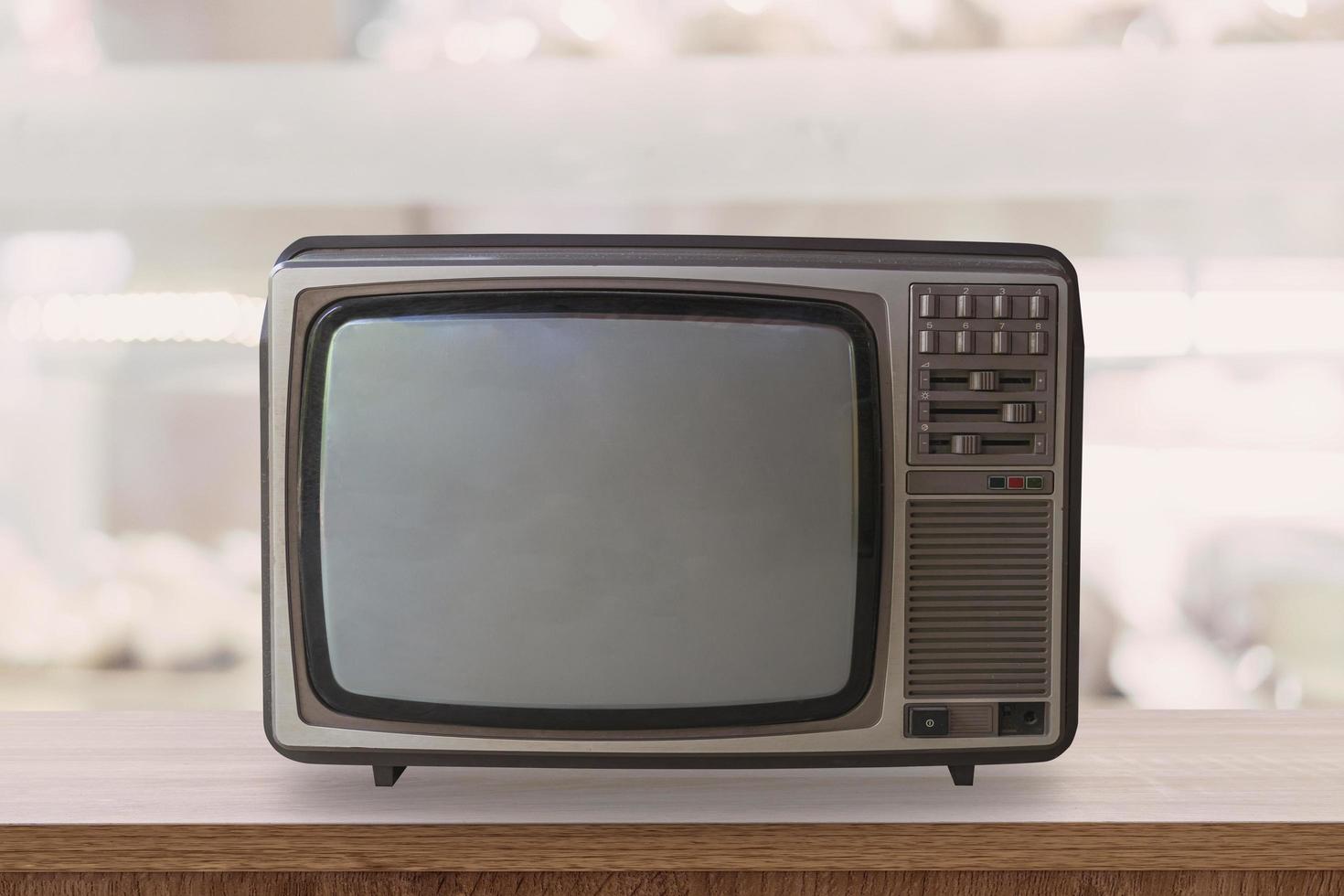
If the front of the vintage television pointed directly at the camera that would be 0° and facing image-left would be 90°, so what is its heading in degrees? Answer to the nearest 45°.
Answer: approximately 0°
